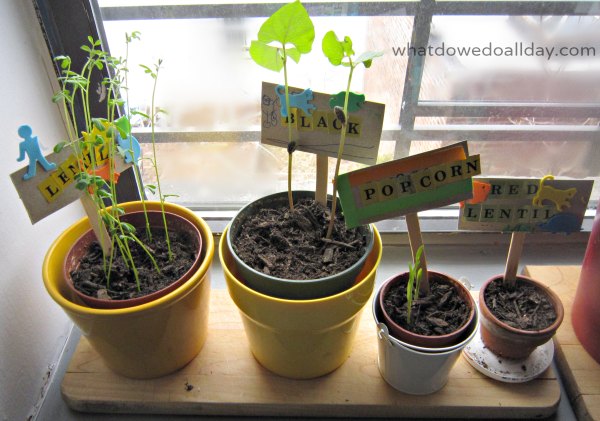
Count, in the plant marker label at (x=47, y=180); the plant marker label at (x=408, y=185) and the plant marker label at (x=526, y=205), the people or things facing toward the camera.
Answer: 3

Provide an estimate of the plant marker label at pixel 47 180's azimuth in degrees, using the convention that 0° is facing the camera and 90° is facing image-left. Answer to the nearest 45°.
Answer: approximately 0°

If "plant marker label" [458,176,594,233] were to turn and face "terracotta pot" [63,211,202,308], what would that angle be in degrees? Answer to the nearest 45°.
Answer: approximately 45° to its right

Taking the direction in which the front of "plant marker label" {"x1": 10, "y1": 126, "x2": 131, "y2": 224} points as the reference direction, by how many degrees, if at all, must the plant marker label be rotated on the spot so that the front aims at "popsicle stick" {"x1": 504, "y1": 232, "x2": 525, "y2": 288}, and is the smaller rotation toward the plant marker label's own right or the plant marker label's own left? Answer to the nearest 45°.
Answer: approximately 45° to the plant marker label's own left

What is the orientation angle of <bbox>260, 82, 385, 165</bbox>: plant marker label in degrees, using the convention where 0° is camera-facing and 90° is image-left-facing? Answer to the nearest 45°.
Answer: approximately 0°
